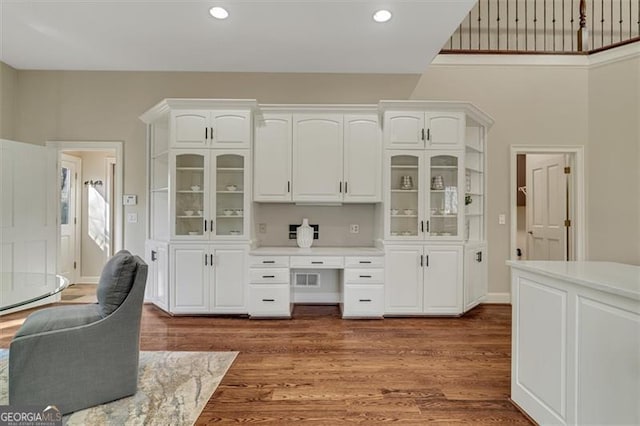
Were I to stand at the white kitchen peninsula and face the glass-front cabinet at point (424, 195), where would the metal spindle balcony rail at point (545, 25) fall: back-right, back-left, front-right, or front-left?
front-right

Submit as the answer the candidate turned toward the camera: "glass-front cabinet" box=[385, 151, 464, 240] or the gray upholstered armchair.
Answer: the glass-front cabinet

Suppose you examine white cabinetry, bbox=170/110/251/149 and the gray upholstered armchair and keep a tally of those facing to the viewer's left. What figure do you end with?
1

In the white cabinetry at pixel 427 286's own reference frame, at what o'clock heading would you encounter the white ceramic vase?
The white ceramic vase is roughly at 3 o'clock from the white cabinetry.

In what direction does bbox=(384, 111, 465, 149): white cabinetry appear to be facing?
toward the camera

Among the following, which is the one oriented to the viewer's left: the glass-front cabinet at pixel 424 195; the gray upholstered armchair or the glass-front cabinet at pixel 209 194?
the gray upholstered armchair

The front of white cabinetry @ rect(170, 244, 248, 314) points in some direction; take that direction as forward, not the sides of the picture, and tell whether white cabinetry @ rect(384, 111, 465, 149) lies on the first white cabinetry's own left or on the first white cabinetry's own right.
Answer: on the first white cabinetry's own left

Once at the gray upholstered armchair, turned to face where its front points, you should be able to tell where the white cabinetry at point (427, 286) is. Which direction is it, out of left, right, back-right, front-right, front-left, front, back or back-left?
back

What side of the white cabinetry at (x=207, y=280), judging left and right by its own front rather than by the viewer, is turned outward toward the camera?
front

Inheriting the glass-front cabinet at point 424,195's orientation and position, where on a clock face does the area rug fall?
The area rug is roughly at 1 o'clock from the glass-front cabinet.

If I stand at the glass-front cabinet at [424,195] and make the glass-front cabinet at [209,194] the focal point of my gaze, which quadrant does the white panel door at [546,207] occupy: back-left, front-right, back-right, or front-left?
back-right

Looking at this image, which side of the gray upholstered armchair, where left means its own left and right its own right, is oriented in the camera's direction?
left

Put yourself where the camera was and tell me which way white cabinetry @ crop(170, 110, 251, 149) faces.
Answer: facing the viewer

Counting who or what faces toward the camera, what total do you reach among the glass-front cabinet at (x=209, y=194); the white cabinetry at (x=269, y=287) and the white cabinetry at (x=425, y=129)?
3

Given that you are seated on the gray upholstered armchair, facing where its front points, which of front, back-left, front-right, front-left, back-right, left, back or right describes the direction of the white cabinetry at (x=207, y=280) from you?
back-right

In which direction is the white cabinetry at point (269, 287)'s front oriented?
toward the camera
